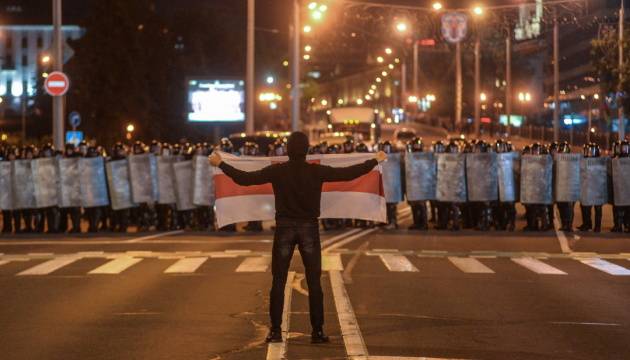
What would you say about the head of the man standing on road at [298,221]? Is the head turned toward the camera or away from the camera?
away from the camera

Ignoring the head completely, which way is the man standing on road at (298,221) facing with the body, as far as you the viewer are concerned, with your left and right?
facing away from the viewer

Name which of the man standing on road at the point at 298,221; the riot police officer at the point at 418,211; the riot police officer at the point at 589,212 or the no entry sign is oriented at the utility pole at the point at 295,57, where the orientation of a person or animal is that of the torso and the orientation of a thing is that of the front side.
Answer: the man standing on road

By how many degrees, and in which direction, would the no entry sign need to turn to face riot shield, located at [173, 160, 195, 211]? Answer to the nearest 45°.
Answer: approximately 45° to its left

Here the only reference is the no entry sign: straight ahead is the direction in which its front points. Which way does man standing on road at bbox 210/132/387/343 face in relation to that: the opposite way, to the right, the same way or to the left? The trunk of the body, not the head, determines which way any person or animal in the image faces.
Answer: the opposite way

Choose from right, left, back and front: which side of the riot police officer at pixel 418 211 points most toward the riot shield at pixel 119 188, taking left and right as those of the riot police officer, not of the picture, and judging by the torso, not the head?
right

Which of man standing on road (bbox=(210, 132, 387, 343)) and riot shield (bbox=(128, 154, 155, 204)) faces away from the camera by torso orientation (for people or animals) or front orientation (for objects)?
the man standing on road

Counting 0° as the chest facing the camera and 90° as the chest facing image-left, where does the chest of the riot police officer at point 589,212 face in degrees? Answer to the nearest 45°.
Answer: approximately 0°

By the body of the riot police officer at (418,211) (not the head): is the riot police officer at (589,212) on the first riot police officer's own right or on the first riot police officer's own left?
on the first riot police officer's own left
